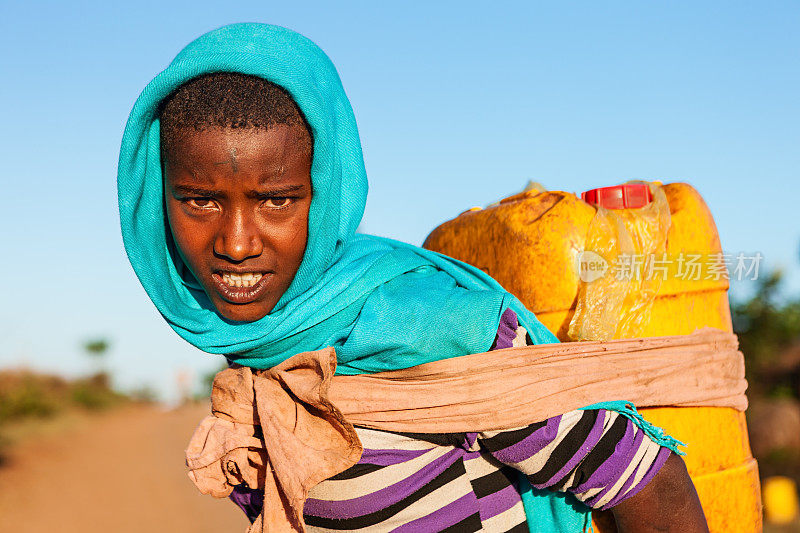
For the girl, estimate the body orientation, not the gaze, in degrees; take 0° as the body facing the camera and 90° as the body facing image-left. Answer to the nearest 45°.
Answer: approximately 45°
